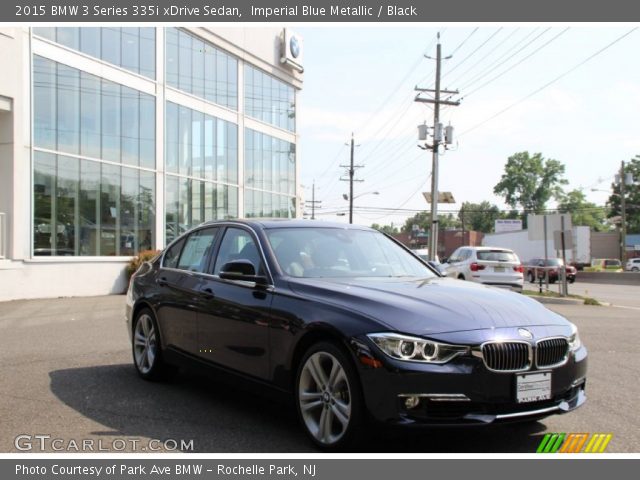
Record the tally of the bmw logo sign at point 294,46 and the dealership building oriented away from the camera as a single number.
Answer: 0

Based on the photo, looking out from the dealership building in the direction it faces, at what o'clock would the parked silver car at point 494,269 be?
The parked silver car is roughly at 11 o'clock from the dealership building.

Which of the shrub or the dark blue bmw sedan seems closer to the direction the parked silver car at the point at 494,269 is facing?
the shrub

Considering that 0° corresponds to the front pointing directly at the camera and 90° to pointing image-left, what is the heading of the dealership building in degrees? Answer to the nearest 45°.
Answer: approximately 315°

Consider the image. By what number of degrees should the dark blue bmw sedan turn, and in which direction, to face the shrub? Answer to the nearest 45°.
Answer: approximately 180°

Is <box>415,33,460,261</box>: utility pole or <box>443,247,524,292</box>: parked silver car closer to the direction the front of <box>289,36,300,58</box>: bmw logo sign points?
the parked silver car

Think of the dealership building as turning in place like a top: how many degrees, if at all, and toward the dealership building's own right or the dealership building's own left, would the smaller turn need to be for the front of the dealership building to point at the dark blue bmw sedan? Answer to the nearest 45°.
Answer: approximately 45° to the dealership building's own right

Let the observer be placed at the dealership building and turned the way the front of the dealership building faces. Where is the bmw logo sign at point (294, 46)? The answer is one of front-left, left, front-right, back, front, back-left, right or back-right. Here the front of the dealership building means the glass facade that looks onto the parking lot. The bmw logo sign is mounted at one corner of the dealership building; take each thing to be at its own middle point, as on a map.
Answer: left

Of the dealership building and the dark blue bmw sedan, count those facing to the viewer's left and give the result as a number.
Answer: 0

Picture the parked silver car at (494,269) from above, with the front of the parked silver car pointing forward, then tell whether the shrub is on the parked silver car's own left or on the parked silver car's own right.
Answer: on the parked silver car's own left

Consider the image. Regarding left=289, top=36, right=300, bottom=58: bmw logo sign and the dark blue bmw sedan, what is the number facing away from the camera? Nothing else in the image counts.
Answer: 0

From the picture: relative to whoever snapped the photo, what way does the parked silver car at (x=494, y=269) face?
facing away from the viewer and to the left of the viewer

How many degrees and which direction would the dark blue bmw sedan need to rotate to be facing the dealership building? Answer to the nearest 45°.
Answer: approximately 180°
